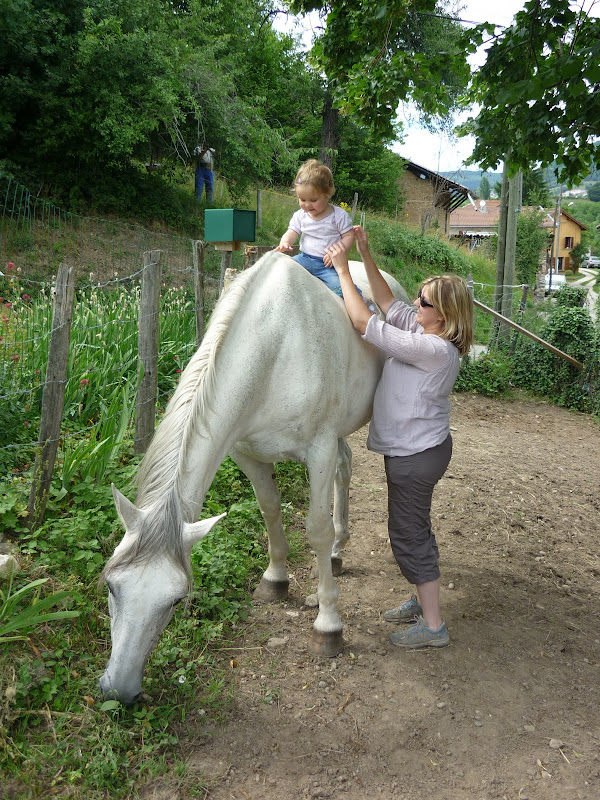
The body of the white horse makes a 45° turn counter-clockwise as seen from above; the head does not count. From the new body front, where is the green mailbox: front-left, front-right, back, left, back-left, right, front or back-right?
back

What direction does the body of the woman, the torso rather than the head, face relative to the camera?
to the viewer's left

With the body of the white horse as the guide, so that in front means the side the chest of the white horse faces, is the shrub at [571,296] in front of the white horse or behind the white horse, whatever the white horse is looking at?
behind
